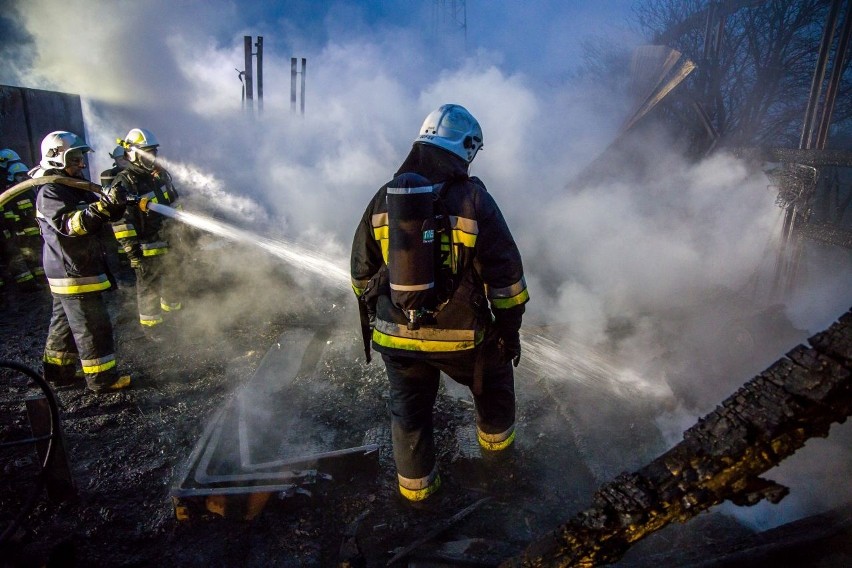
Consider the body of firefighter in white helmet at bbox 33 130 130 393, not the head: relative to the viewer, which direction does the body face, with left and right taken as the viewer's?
facing to the right of the viewer

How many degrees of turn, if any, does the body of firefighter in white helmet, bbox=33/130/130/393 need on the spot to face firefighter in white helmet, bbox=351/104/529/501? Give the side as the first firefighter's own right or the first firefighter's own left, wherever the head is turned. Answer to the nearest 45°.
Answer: approximately 45° to the first firefighter's own right

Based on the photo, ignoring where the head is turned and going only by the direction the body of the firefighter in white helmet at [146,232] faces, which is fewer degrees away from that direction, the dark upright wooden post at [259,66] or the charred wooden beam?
the charred wooden beam

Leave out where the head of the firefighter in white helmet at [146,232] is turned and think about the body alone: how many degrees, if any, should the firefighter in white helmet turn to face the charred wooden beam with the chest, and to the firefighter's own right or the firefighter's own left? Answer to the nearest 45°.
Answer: approximately 45° to the firefighter's own right

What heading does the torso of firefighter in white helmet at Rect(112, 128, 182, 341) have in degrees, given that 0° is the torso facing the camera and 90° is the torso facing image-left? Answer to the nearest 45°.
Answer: approximately 315°

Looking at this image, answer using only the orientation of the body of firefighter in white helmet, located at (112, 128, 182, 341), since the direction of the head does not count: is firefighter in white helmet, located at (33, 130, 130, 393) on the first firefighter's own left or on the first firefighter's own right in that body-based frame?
on the first firefighter's own right

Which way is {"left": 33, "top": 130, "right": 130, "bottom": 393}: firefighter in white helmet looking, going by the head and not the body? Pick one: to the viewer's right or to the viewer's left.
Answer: to the viewer's right

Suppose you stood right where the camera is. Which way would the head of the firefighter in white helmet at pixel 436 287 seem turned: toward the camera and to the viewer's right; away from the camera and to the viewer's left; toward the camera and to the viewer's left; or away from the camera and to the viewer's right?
away from the camera and to the viewer's right

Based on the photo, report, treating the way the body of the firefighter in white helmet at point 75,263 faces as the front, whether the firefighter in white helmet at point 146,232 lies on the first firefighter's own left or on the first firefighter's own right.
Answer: on the first firefighter's own left

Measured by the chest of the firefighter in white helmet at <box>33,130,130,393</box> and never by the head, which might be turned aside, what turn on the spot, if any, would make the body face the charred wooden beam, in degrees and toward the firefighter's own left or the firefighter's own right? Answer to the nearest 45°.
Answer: approximately 90° to the firefighter's own right
